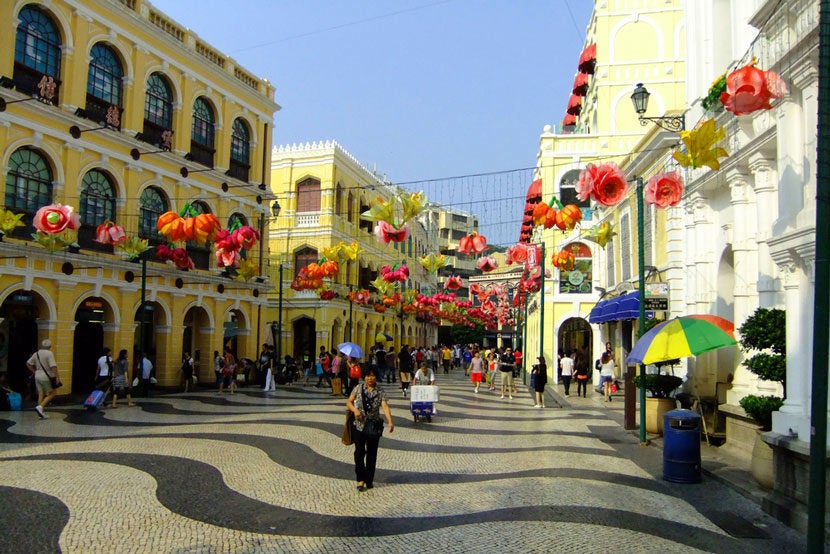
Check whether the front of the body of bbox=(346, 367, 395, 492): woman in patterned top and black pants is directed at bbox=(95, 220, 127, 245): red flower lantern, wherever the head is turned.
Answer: no

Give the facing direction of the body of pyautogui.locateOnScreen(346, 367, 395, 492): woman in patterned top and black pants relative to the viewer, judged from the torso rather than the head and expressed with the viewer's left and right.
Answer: facing the viewer

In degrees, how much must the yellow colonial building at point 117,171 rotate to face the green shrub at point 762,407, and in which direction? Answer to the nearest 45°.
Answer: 0° — it already faces it

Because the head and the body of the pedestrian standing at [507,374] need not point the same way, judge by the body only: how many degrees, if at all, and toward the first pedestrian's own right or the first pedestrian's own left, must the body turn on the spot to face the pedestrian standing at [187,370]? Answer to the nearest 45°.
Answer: approximately 90° to the first pedestrian's own right

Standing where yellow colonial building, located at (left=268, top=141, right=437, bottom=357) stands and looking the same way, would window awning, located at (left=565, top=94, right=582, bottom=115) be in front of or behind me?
in front

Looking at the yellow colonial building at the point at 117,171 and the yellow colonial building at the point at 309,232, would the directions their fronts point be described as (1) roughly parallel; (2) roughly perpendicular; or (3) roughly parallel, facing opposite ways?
roughly parallel

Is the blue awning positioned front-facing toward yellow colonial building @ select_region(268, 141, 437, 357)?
no

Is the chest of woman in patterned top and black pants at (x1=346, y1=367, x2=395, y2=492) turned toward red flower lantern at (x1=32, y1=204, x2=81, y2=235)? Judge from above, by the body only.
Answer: no

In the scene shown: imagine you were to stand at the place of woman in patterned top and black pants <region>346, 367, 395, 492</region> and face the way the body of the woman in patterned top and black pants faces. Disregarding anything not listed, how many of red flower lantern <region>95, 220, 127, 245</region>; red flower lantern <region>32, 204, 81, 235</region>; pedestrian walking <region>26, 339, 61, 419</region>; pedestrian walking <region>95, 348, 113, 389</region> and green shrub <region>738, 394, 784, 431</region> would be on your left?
1

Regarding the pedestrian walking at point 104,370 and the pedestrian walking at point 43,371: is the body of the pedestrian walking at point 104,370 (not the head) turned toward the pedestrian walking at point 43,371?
no

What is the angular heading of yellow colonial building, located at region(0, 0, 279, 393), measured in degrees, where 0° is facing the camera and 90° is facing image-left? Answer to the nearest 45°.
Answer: approximately 315°
